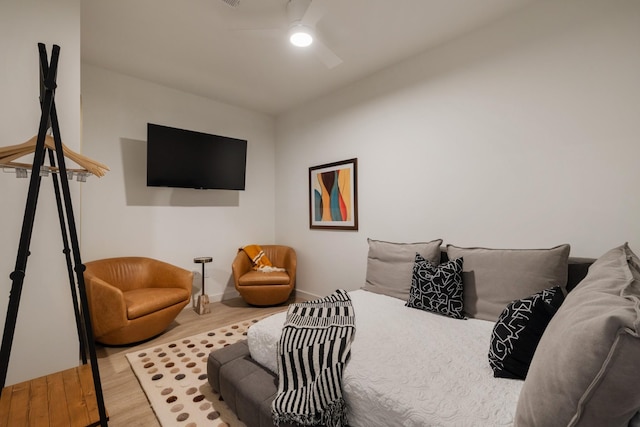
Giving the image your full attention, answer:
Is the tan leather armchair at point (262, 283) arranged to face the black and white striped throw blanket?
yes

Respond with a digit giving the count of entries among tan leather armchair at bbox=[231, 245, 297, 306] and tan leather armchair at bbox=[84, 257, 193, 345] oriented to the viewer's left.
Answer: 0

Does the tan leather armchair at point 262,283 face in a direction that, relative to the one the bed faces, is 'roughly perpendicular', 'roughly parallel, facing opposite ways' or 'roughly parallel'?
roughly perpendicular

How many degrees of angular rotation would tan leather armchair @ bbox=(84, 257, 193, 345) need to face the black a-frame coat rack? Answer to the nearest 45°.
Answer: approximately 45° to its right

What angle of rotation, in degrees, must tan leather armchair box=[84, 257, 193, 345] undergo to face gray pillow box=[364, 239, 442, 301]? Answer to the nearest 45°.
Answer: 0° — it already faces it

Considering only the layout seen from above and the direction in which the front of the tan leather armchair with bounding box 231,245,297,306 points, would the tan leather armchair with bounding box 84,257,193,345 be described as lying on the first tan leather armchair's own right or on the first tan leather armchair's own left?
on the first tan leather armchair's own right

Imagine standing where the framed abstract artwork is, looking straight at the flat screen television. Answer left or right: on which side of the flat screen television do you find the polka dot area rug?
left

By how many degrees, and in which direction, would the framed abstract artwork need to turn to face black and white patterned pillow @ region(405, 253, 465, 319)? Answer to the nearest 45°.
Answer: approximately 90° to its left

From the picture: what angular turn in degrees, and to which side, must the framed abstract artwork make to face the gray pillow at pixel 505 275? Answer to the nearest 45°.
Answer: approximately 90° to its left

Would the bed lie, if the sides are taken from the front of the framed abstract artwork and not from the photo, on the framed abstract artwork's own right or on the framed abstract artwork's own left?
on the framed abstract artwork's own left

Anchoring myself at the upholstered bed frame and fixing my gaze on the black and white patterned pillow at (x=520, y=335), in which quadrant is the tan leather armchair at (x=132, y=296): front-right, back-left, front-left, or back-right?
back-left

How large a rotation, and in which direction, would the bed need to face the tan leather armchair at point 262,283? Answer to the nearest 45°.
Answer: approximately 90° to its right

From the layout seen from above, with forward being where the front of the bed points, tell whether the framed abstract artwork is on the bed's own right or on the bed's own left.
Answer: on the bed's own right

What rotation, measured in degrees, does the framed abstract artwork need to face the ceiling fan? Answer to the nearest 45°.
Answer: approximately 45° to its left
